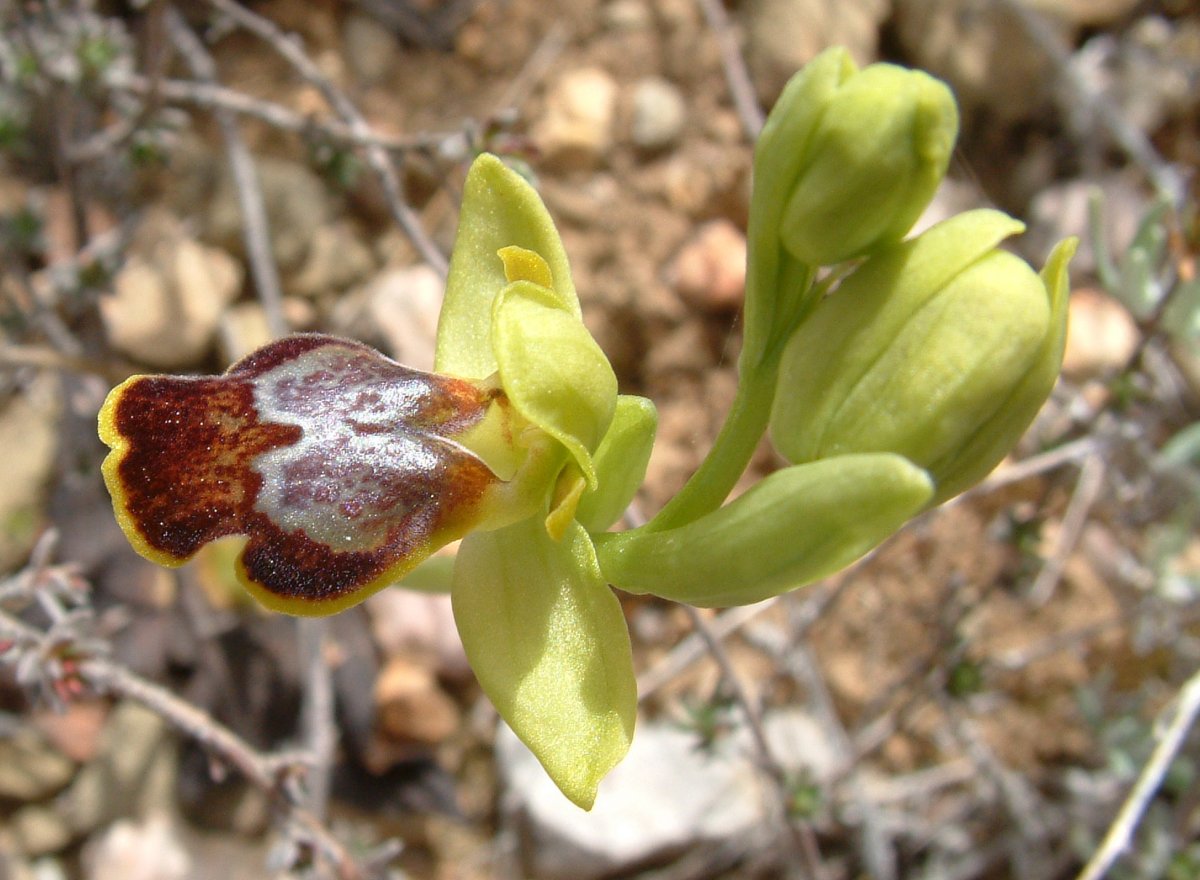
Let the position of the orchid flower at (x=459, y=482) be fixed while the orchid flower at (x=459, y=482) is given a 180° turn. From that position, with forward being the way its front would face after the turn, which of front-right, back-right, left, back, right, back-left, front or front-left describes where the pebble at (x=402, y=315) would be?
front-left

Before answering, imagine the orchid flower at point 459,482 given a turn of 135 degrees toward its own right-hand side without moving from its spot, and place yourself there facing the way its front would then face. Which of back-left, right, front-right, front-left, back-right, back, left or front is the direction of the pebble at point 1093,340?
front-right

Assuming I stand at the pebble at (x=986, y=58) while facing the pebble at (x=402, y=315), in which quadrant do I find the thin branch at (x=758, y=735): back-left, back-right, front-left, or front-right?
front-left

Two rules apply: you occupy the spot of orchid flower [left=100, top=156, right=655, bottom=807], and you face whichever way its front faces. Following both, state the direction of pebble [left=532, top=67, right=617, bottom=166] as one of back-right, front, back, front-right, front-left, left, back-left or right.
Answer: back-right

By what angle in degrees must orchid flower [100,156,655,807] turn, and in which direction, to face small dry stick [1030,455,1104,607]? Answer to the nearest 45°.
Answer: approximately 180°

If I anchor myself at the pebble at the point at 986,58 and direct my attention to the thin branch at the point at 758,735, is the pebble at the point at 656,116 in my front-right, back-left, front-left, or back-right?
front-right

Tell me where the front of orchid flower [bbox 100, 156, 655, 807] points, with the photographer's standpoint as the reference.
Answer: facing the viewer and to the left of the viewer

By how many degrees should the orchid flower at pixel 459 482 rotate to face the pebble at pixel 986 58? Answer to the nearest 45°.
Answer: approximately 180°
